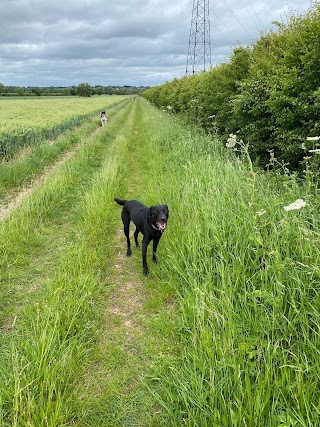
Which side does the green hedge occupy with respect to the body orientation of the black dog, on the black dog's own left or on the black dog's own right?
on the black dog's own left

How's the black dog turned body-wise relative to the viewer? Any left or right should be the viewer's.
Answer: facing the viewer and to the right of the viewer

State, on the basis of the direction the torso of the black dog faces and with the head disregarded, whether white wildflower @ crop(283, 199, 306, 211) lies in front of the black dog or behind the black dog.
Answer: in front

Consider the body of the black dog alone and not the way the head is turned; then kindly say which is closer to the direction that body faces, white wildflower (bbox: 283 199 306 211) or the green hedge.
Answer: the white wildflower
